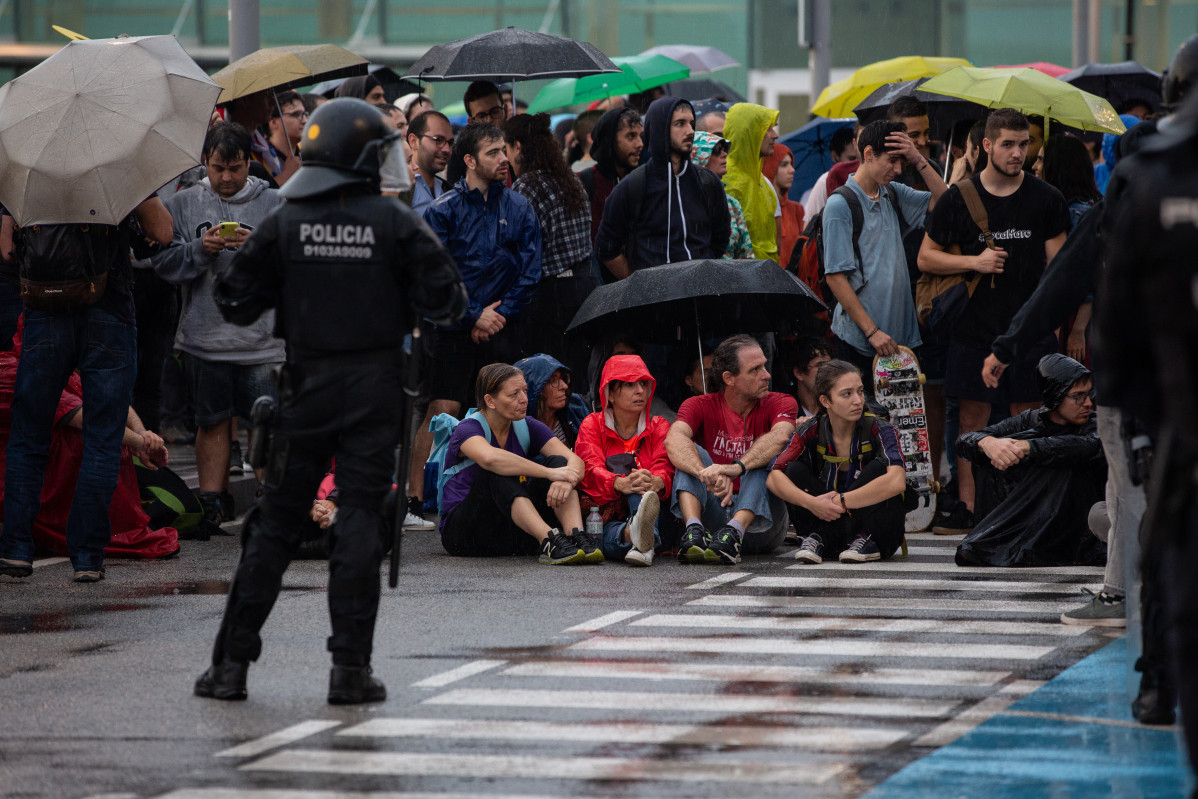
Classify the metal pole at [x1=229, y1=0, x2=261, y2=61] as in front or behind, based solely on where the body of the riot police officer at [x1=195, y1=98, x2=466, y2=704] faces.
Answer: in front

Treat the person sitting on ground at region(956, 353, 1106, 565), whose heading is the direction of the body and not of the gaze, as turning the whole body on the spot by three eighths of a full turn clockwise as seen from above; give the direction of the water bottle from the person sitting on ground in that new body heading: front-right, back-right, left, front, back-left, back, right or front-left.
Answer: left

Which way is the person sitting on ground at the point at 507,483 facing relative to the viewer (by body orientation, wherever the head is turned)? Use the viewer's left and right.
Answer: facing the viewer and to the right of the viewer

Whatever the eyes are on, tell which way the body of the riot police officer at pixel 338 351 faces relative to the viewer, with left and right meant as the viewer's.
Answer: facing away from the viewer

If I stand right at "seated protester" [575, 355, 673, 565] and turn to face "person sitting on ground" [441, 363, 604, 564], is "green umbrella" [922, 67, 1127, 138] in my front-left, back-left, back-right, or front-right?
back-right

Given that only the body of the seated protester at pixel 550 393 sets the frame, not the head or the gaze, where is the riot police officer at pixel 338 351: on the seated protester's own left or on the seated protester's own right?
on the seated protester's own right

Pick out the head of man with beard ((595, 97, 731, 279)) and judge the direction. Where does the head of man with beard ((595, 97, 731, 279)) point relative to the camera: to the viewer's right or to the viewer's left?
to the viewer's right

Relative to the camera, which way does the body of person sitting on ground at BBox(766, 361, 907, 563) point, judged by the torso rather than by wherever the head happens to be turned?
toward the camera

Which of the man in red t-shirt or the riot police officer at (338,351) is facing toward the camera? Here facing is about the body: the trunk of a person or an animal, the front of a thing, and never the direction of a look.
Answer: the man in red t-shirt

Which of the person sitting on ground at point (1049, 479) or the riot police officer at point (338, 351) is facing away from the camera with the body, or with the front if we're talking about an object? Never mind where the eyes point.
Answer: the riot police officer

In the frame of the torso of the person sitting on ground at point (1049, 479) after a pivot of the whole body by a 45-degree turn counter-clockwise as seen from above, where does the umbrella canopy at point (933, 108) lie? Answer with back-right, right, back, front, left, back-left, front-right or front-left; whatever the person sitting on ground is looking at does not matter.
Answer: back

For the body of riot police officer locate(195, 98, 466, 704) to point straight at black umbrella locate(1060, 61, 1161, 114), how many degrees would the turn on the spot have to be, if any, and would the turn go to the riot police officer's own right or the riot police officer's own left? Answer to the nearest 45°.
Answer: approximately 45° to the riot police officer's own right

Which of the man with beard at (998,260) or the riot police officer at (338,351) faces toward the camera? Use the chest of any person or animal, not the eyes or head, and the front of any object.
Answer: the man with beard

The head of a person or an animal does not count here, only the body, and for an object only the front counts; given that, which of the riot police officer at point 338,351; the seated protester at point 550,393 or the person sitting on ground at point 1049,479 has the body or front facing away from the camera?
the riot police officer

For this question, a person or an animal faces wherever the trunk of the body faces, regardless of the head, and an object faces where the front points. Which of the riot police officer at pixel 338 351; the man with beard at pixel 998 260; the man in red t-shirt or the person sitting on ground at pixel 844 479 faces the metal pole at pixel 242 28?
the riot police officer

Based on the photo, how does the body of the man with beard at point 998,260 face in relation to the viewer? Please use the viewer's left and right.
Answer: facing the viewer

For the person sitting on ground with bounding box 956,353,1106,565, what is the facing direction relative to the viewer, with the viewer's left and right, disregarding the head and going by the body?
facing the viewer and to the left of the viewer
